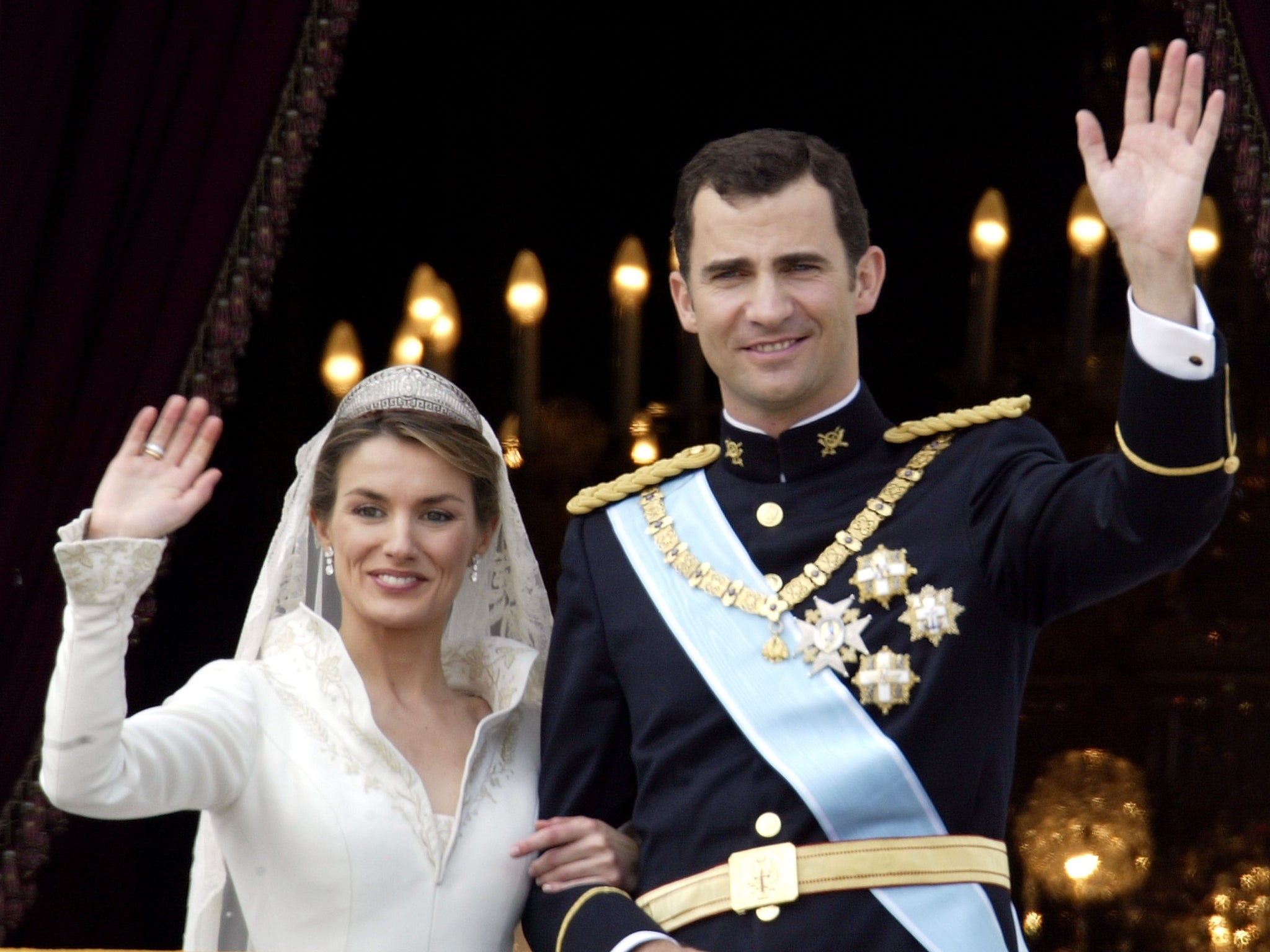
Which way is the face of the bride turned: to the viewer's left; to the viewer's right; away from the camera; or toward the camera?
toward the camera

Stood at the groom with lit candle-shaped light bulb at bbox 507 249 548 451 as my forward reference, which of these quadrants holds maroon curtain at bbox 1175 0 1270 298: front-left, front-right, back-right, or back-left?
front-right

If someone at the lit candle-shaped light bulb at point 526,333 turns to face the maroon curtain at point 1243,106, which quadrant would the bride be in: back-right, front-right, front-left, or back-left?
front-right

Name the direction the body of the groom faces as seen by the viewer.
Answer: toward the camera

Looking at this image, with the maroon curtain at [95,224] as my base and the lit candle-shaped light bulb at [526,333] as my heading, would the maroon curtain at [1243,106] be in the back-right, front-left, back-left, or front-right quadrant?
front-right

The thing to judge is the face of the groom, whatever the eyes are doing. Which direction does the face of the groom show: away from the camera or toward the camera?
toward the camera

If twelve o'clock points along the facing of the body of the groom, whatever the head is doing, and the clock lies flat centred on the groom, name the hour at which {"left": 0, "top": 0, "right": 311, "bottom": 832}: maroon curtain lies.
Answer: The maroon curtain is roughly at 4 o'clock from the groom.

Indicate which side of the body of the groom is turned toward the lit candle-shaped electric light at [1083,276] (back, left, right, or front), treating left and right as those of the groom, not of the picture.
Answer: back

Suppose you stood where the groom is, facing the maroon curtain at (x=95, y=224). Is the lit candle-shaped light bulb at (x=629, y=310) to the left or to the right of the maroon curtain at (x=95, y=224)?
right

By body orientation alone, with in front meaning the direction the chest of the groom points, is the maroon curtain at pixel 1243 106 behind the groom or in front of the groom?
behind

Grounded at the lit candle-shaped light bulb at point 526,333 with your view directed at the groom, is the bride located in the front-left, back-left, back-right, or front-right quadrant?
front-right

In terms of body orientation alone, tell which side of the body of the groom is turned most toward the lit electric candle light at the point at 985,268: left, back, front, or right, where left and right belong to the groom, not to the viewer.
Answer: back
